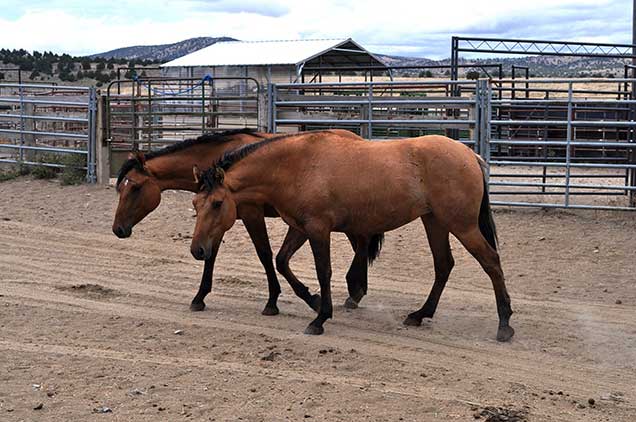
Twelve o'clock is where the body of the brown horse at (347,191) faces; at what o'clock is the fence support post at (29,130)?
The fence support post is roughly at 2 o'clock from the brown horse.

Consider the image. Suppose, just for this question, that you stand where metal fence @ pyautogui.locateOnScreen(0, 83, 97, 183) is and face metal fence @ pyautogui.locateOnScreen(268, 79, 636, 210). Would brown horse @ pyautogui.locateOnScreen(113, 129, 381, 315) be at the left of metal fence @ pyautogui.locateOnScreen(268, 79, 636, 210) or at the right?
right

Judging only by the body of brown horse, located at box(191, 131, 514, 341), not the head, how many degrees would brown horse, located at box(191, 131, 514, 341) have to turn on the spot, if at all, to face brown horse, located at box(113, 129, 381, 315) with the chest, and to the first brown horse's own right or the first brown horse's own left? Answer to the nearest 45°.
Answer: approximately 45° to the first brown horse's own right

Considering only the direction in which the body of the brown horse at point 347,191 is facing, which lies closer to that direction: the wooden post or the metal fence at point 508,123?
the wooden post

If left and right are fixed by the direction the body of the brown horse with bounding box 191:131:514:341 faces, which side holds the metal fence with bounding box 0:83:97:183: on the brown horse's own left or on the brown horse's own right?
on the brown horse's own right

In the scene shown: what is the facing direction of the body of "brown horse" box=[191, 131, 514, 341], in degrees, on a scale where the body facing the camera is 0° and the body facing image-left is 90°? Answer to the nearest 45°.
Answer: approximately 90°
